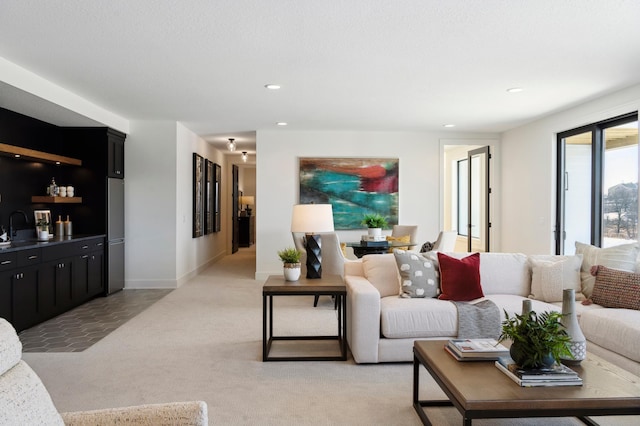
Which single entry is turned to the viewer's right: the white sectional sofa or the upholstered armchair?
the upholstered armchair

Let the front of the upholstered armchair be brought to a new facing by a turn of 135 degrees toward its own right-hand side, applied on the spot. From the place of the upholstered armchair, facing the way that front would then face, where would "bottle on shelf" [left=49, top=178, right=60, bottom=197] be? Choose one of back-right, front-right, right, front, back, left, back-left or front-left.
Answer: back-right

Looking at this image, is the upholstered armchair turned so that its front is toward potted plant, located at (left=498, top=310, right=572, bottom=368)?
yes

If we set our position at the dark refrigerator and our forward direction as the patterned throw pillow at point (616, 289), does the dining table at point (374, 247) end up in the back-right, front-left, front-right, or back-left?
front-left

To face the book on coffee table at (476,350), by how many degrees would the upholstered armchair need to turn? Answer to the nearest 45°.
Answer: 0° — it already faces it

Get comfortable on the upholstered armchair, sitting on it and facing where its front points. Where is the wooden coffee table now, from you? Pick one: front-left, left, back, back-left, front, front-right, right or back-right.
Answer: front

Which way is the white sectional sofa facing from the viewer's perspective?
toward the camera

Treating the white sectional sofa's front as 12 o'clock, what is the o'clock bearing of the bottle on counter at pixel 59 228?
The bottle on counter is roughly at 3 o'clock from the white sectional sofa.

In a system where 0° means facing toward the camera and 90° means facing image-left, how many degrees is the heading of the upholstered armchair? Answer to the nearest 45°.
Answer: approximately 270°

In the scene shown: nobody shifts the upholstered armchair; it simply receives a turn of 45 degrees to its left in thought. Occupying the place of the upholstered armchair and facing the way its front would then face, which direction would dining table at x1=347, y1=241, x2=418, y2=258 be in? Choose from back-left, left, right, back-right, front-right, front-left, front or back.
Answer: front

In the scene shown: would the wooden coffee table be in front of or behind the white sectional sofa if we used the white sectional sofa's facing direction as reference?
in front

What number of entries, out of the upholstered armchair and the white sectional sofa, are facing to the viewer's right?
1

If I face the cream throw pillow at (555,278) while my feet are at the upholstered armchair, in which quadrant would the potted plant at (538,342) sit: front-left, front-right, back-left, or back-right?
front-right

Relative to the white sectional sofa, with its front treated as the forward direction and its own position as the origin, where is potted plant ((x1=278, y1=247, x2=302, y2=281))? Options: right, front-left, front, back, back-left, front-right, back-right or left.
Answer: right
